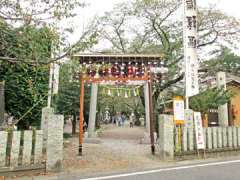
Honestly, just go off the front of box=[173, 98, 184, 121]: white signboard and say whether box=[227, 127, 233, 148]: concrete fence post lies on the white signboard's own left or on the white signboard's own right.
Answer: on the white signboard's own left

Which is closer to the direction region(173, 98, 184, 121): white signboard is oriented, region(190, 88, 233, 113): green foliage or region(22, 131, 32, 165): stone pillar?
the stone pillar

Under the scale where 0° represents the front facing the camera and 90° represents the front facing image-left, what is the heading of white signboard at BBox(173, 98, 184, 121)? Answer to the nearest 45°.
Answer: approximately 0°

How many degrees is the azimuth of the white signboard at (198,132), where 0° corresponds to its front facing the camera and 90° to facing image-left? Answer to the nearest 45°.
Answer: approximately 0°

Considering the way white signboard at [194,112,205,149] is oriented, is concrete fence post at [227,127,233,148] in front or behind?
behind

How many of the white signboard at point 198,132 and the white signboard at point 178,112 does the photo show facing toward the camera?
2

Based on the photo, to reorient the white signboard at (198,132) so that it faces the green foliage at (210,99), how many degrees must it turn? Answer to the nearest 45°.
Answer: approximately 180°

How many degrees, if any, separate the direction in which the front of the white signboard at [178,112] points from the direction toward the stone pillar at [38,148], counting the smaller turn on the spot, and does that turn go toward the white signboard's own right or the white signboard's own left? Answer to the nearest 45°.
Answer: approximately 45° to the white signboard's own right

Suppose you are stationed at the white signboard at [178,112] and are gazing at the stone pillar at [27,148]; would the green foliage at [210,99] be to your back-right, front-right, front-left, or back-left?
back-right

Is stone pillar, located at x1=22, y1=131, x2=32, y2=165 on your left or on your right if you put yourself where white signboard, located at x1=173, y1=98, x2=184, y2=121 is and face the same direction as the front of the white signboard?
on your right

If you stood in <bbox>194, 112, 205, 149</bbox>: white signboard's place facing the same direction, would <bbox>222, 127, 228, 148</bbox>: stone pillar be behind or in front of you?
behind
